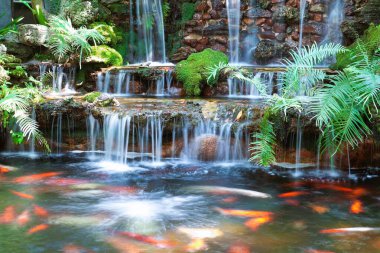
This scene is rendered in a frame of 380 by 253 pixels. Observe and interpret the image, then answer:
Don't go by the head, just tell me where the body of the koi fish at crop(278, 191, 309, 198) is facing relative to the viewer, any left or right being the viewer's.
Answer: facing to the left of the viewer

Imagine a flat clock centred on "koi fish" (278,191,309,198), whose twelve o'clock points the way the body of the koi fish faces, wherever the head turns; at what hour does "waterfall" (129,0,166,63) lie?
The waterfall is roughly at 2 o'clock from the koi fish.
